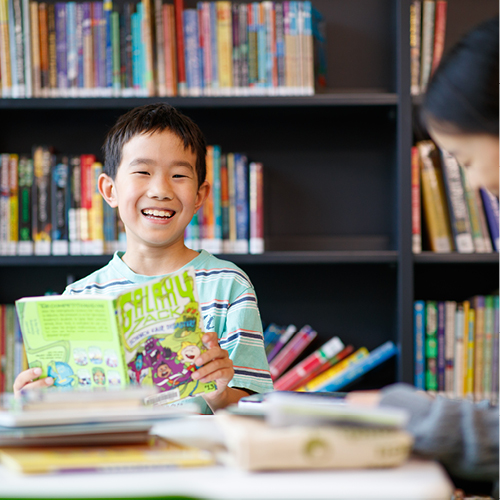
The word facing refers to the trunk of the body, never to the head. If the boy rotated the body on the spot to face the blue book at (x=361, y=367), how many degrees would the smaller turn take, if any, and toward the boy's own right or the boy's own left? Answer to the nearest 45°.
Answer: approximately 135° to the boy's own left

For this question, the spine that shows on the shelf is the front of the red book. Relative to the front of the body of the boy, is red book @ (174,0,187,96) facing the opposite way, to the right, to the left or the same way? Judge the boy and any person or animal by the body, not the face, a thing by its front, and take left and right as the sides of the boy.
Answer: the same way

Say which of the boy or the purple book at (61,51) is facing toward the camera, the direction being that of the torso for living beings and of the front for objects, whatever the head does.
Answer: the boy

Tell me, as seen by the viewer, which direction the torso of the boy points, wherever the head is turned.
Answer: toward the camera

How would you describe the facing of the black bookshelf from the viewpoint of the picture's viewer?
facing the viewer

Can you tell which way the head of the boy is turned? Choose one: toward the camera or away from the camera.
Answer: toward the camera
